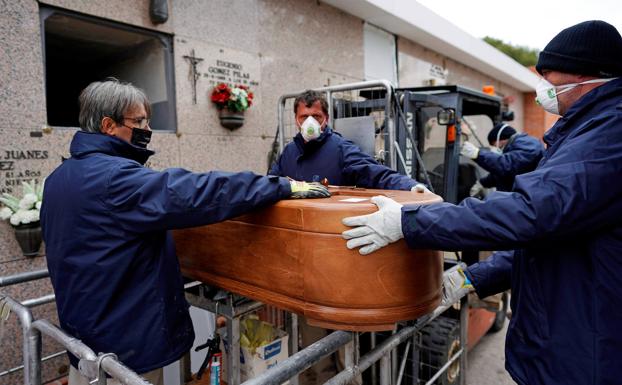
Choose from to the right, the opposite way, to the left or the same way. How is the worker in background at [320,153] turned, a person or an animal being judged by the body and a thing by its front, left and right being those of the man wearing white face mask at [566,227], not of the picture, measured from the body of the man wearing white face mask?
to the left

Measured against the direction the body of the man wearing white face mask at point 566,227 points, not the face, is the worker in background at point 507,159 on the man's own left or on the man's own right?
on the man's own right

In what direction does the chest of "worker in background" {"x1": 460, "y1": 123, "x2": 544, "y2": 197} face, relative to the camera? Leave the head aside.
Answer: to the viewer's left

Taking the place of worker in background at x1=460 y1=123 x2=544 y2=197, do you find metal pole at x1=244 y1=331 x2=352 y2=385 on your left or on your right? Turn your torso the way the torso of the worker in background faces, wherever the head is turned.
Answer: on your left

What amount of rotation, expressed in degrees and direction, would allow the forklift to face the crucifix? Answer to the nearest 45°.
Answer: approximately 45° to its right

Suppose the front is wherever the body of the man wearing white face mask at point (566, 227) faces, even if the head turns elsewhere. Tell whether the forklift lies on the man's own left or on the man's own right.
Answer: on the man's own right

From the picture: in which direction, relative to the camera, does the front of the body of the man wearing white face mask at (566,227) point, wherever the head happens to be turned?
to the viewer's left
